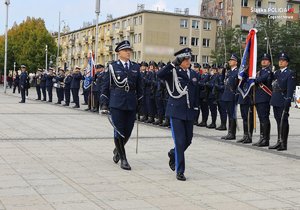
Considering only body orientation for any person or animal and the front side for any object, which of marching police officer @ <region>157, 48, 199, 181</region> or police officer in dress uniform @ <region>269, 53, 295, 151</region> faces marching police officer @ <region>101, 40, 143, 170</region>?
the police officer in dress uniform

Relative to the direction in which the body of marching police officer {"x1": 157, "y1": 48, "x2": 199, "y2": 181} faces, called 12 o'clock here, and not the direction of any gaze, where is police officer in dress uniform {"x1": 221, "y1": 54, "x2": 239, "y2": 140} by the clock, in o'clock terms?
The police officer in dress uniform is roughly at 8 o'clock from the marching police officer.

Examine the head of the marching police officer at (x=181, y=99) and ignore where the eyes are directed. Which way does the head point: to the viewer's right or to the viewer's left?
to the viewer's right

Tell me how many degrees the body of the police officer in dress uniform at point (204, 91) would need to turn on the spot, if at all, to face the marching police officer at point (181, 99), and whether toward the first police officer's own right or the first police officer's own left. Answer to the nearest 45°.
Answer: approximately 45° to the first police officer's own left

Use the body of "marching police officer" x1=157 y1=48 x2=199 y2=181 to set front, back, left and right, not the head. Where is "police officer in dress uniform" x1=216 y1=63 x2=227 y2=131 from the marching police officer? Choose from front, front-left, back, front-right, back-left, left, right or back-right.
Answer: back-left

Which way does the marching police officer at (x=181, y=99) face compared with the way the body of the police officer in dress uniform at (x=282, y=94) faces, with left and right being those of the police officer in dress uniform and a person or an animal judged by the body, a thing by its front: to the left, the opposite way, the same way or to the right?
to the left

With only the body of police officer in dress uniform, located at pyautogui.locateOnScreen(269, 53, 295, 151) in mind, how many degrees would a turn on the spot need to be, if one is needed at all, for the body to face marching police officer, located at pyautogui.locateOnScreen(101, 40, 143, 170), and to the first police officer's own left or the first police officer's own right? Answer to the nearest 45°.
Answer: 0° — they already face them

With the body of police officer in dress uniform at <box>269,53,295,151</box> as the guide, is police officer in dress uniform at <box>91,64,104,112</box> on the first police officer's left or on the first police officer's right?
on the first police officer's right

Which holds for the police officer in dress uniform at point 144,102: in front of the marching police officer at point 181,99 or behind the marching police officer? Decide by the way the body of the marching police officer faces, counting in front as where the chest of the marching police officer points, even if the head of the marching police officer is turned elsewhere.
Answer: behind

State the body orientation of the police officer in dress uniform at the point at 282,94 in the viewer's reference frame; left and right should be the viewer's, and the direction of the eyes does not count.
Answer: facing the viewer and to the left of the viewer

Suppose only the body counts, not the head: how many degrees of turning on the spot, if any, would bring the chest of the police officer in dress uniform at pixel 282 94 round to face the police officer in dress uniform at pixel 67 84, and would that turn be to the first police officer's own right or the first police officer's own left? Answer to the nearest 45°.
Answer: approximately 90° to the first police officer's own right
